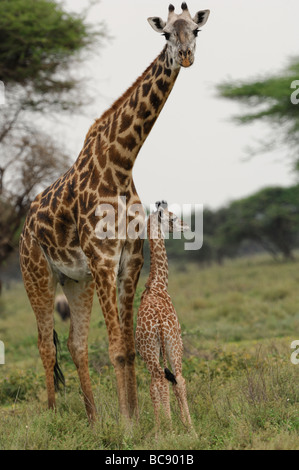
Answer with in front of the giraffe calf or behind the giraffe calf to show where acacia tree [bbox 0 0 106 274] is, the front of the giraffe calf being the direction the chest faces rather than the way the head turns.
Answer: in front

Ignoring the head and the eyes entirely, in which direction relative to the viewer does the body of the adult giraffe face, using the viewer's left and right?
facing the viewer and to the right of the viewer

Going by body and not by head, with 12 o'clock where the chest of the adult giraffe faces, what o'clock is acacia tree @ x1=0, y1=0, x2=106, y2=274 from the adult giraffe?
The acacia tree is roughly at 7 o'clock from the adult giraffe.

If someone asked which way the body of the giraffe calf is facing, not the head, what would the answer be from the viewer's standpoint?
away from the camera
